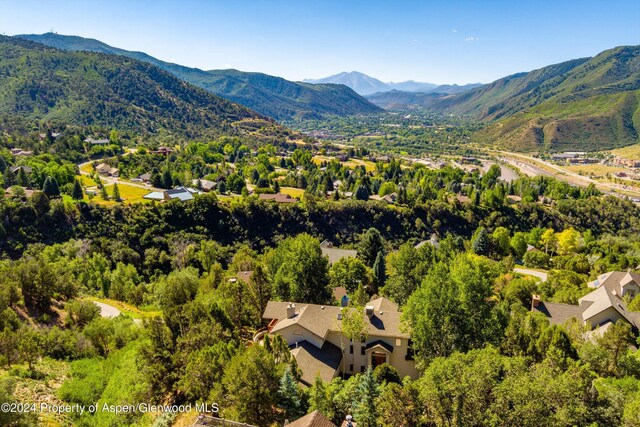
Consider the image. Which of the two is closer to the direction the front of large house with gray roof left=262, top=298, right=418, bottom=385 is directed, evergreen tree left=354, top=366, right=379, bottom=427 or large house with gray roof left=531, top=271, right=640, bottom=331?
the evergreen tree

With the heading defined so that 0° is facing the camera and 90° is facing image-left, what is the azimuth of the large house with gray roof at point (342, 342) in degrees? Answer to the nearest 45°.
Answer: approximately 0°

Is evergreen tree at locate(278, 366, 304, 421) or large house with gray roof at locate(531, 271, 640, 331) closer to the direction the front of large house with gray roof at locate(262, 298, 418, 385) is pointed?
the evergreen tree

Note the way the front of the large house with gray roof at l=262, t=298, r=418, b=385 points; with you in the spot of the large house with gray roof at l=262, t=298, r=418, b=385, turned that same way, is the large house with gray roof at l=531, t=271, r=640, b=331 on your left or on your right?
on your left

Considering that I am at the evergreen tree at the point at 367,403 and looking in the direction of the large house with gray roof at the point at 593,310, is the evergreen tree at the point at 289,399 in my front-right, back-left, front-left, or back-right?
back-left

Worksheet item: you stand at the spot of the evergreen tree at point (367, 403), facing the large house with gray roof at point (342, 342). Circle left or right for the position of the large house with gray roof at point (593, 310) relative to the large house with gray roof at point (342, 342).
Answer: right

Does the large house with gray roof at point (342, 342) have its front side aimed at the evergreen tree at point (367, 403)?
yes

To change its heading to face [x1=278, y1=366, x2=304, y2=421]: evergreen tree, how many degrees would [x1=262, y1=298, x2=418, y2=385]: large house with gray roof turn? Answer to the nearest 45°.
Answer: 0° — it already faces it
